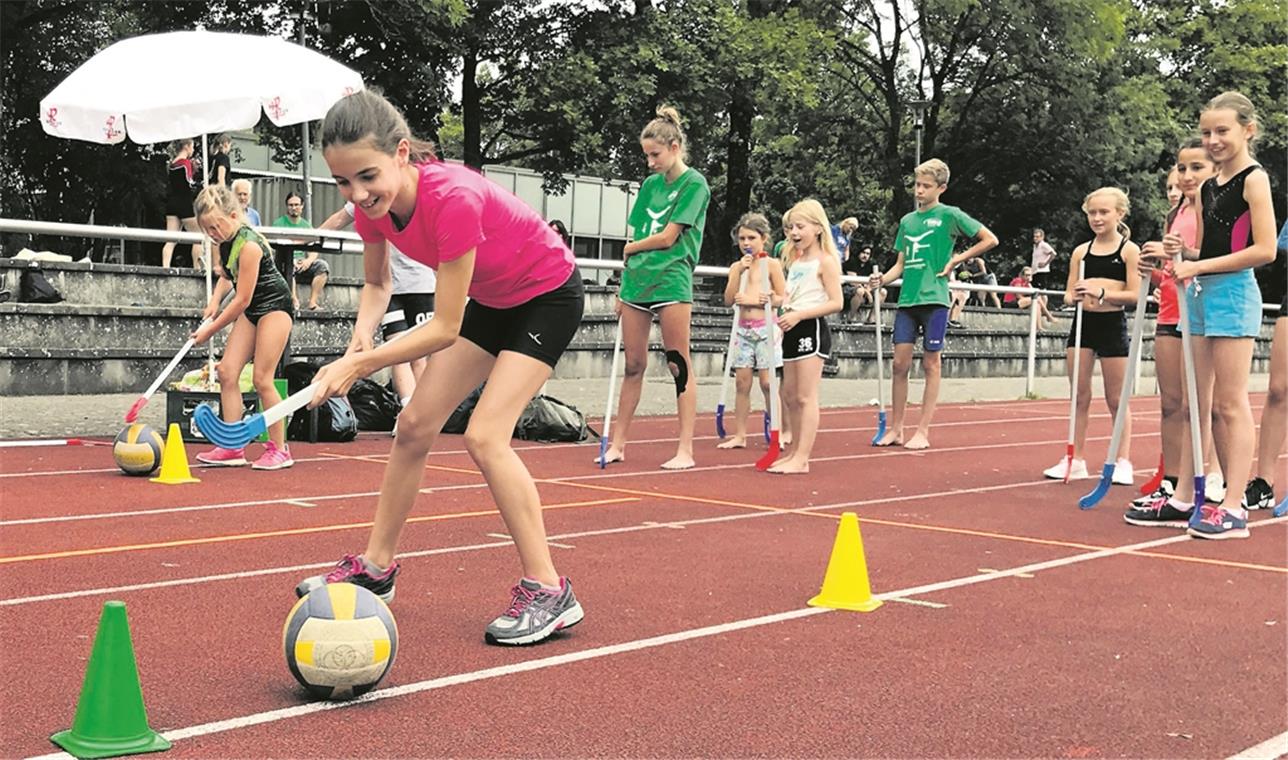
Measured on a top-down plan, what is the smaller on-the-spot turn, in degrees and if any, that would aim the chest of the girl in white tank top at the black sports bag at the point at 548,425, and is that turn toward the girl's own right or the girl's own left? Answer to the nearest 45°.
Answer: approximately 90° to the girl's own right

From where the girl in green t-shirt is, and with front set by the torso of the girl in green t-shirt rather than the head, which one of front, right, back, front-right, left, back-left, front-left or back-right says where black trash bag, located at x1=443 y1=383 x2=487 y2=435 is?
right

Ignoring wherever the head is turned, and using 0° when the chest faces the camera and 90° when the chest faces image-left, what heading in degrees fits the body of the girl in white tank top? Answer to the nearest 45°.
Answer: approximately 45°

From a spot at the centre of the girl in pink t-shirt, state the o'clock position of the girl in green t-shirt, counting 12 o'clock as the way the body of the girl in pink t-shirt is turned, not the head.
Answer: The girl in green t-shirt is roughly at 5 o'clock from the girl in pink t-shirt.

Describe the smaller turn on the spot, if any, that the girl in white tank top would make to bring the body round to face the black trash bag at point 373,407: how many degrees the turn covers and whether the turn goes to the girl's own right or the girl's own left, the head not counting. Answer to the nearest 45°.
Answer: approximately 45° to the girl's own right

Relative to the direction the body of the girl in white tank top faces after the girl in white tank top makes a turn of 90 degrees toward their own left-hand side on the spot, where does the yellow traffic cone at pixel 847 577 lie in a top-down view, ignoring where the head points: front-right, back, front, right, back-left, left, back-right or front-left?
front-right

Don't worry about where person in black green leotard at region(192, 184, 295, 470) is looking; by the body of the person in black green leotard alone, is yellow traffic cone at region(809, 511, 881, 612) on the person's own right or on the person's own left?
on the person's own left

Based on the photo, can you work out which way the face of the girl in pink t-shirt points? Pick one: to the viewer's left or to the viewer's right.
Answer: to the viewer's left

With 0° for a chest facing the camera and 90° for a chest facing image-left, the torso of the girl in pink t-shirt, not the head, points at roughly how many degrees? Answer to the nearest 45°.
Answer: approximately 45°

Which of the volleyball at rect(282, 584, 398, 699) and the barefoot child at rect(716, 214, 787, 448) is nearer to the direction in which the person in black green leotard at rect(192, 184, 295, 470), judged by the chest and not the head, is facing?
the volleyball

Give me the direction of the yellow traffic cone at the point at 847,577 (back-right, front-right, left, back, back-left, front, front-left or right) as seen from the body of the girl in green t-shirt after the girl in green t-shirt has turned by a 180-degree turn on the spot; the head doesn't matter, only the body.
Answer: back-right
